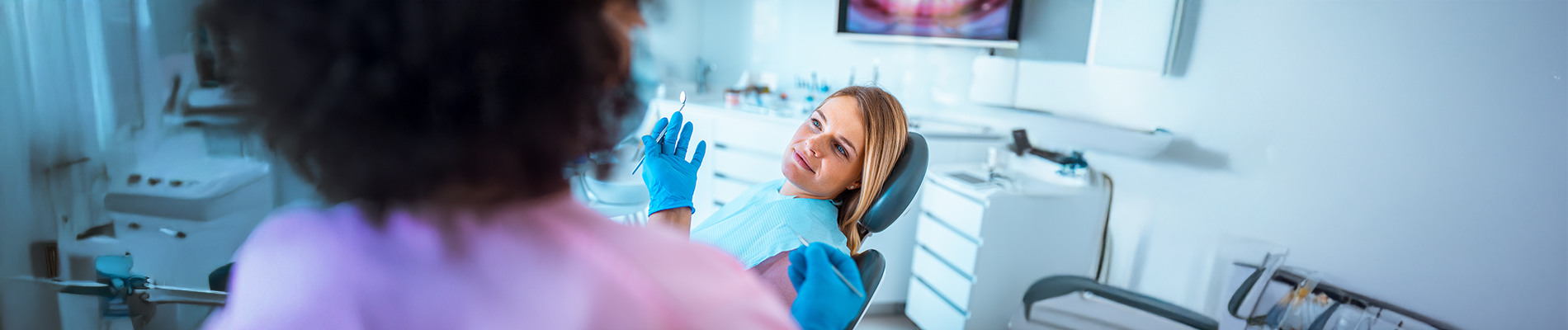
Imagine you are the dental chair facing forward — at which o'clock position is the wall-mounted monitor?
The wall-mounted monitor is roughly at 4 o'clock from the dental chair.

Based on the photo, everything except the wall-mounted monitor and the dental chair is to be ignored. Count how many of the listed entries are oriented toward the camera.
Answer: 1

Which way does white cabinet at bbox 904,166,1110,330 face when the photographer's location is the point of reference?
facing the viewer and to the left of the viewer

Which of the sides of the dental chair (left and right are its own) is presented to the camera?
left

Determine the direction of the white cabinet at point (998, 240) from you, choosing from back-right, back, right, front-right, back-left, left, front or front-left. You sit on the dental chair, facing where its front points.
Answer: back-right

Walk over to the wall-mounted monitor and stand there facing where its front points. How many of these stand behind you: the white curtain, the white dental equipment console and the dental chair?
0

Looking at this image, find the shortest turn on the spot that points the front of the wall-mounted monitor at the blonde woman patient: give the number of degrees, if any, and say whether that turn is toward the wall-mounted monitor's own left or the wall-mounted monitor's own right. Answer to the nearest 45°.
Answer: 0° — it already faces them

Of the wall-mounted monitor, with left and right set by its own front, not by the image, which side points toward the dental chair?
front

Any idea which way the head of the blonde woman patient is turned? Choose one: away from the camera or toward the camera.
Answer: toward the camera

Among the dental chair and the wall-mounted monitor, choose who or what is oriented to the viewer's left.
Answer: the dental chair

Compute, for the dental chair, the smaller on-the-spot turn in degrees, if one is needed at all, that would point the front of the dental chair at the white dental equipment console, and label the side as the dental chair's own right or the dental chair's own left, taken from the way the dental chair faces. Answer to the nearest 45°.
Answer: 0° — it already faces it

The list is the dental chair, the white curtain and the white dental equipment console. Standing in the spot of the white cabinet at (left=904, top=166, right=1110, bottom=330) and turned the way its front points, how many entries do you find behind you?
0

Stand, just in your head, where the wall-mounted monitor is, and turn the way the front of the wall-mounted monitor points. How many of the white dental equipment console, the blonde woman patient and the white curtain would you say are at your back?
0

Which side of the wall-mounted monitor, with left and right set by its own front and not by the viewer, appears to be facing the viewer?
front

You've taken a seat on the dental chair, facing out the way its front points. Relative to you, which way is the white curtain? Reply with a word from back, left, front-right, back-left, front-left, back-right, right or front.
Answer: front

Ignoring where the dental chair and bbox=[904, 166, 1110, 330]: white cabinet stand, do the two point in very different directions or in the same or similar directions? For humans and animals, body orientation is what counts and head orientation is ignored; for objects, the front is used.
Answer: same or similar directions
